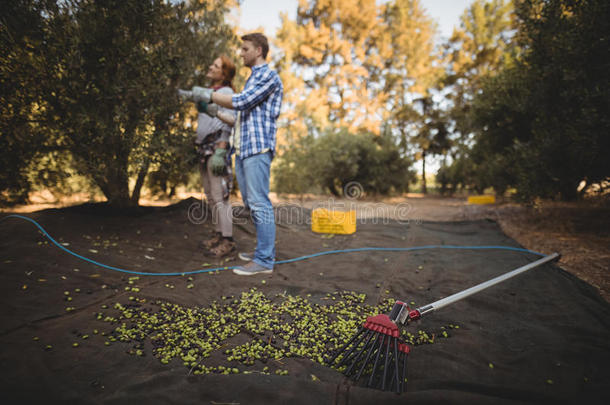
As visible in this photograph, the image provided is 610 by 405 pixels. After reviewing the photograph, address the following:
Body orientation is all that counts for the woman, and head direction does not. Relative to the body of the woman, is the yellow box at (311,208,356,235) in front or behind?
behind

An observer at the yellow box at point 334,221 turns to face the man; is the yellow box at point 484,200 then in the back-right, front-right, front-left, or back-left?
back-left

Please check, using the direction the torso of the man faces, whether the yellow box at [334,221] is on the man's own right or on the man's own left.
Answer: on the man's own right

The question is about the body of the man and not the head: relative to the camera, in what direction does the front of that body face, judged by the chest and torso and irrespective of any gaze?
to the viewer's left

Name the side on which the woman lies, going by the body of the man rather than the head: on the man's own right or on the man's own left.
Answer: on the man's own right

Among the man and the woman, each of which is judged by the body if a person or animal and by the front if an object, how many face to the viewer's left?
2

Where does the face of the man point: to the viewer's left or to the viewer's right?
to the viewer's left

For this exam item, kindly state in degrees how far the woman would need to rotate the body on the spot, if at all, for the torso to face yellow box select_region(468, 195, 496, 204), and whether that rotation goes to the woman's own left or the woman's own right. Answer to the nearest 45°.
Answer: approximately 135° to the woman's own right

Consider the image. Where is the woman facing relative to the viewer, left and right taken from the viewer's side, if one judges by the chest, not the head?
facing to the left of the viewer
